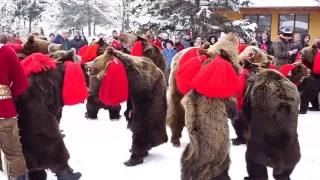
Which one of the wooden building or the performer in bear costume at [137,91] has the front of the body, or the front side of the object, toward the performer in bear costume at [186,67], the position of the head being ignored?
the wooden building

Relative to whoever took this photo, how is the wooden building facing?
facing the viewer

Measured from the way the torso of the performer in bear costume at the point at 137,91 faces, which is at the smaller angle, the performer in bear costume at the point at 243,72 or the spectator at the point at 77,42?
the spectator

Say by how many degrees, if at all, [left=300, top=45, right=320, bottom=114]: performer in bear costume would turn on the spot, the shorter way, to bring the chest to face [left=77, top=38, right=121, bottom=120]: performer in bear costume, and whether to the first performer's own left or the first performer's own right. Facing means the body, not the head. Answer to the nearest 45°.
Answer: approximately 45° to the first performer's own left

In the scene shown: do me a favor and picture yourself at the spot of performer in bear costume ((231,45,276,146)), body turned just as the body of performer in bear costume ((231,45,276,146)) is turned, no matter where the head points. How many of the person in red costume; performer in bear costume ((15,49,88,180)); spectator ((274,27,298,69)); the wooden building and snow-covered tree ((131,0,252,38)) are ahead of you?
2

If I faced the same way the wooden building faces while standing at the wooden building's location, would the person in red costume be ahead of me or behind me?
ahead

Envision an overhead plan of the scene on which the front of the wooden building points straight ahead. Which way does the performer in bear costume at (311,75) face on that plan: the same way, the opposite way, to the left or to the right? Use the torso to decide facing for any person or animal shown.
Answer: to the right

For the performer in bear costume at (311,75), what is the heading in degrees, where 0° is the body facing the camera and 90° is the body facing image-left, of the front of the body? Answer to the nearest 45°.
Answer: approximately 90°

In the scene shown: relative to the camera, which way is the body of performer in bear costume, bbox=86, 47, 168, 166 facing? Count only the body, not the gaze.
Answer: to the viewer's left

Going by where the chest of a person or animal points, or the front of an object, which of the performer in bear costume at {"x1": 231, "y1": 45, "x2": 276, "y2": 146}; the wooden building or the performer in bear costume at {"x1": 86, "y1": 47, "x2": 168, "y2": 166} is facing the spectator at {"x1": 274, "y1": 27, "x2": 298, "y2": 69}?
the wooden building

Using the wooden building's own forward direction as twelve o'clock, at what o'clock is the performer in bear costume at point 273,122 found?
The performer in bear costume is roughly at 12 o'clock from the wooden building.
